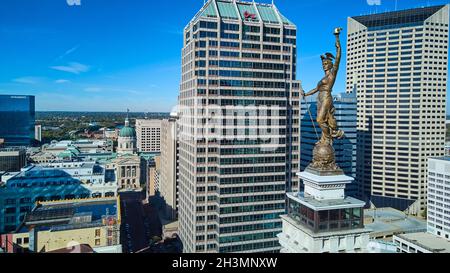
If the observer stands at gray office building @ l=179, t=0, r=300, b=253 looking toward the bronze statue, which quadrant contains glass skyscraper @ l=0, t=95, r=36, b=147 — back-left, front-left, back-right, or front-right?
back-right

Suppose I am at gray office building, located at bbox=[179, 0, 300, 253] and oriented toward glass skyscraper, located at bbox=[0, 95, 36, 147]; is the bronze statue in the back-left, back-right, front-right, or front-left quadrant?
back-left

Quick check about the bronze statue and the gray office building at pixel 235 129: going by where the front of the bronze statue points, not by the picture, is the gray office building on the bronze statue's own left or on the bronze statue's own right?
on the bronze statue's own right

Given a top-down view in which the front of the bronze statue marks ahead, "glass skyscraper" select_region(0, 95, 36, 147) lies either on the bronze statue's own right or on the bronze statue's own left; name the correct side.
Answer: on the bronze statue's own right

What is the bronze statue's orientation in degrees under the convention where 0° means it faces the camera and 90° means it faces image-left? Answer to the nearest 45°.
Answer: approximately 45°
